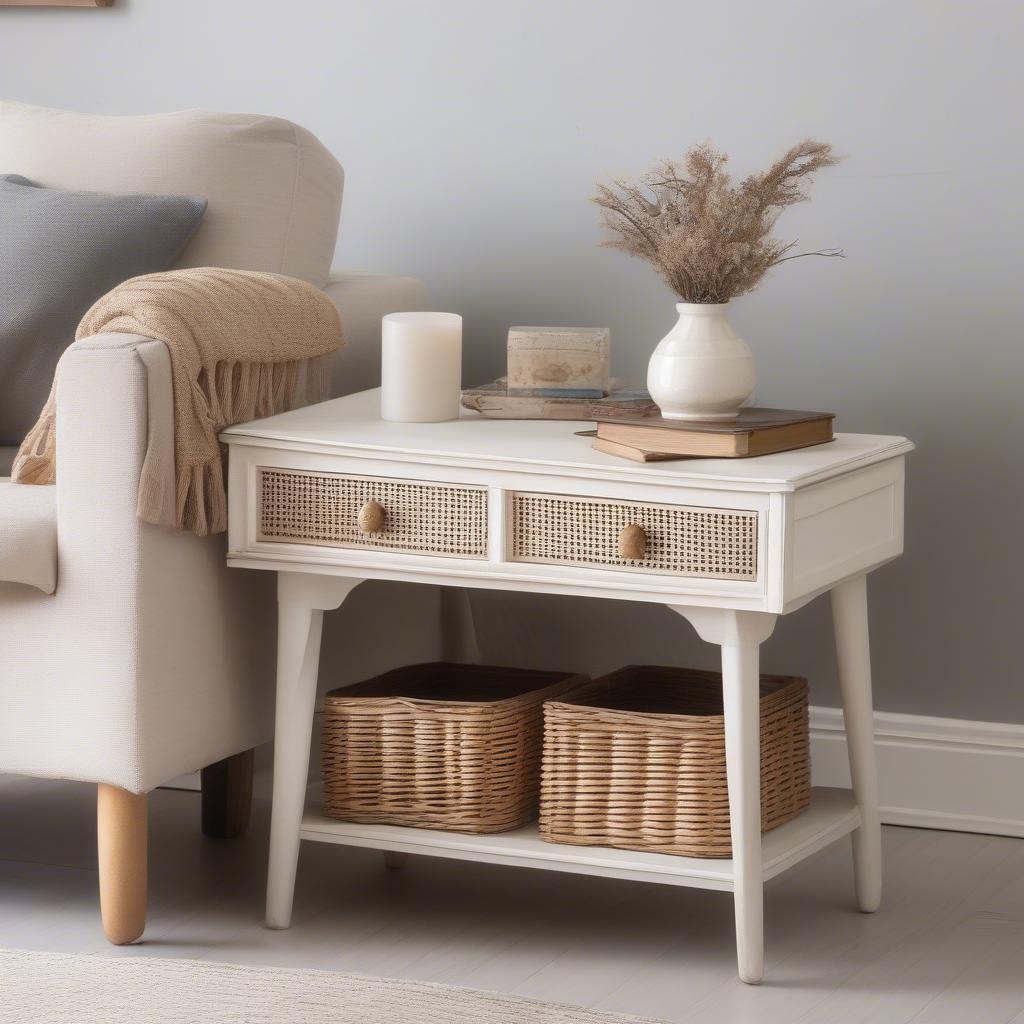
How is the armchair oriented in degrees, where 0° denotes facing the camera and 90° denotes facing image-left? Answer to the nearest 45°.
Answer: approximately 45°
